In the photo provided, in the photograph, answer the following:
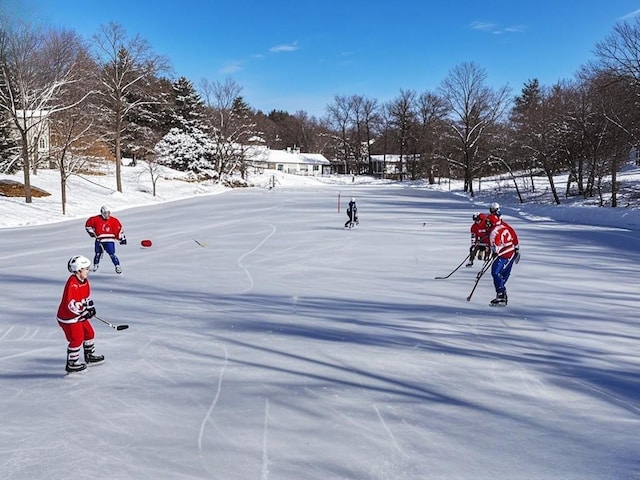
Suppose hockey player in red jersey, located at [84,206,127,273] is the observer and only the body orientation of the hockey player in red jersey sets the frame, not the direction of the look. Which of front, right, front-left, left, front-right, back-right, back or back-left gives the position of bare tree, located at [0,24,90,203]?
back

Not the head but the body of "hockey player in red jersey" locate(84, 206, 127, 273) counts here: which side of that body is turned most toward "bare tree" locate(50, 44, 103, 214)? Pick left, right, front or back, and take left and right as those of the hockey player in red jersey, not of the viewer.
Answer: back

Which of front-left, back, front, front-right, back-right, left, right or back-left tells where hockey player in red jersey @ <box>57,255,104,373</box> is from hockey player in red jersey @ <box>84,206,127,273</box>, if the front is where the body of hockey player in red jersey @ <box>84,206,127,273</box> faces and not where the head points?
front

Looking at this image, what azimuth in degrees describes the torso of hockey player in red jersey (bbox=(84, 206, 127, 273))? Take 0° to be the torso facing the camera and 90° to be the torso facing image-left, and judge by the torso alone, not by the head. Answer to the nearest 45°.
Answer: approximately 0°

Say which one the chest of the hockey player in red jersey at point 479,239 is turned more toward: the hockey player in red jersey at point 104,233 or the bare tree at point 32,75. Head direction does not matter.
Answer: the hockey player in red jersey

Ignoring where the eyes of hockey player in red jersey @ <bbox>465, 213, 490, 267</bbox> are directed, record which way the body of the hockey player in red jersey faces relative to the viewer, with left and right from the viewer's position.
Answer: facing the viewer and to the left of the viewer

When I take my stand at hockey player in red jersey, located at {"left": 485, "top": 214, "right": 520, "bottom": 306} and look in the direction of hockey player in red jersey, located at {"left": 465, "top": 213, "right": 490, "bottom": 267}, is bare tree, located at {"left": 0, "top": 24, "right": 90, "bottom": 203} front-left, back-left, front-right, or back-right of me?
front-left

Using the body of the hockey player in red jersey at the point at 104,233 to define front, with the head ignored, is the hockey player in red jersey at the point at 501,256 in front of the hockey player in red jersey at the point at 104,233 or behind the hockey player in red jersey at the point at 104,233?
in front

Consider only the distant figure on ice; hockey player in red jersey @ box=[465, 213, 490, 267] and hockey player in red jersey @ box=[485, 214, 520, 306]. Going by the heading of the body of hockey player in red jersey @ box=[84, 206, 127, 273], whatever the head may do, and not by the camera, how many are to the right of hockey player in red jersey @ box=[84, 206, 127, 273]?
0
